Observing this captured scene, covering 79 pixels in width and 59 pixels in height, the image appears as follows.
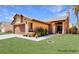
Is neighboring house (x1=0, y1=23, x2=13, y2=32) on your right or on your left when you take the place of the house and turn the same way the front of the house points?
on your right

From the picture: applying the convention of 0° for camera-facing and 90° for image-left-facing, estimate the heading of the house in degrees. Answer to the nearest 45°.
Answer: approximately 45°
